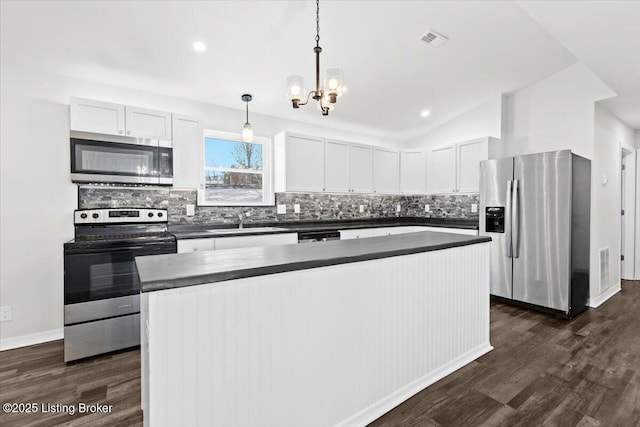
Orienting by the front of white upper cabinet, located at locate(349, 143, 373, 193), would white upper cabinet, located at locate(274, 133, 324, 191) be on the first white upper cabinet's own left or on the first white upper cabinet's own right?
on the first white upper cabinet's own right

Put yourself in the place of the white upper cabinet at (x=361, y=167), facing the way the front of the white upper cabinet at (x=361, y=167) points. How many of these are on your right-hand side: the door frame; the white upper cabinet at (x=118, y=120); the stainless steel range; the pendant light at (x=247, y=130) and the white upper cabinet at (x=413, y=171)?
3

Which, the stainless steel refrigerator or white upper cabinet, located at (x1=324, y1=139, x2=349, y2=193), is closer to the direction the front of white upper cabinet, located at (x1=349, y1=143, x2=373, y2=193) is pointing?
the stainless steel refrigerator

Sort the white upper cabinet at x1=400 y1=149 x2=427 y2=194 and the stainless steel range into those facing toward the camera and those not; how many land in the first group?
2

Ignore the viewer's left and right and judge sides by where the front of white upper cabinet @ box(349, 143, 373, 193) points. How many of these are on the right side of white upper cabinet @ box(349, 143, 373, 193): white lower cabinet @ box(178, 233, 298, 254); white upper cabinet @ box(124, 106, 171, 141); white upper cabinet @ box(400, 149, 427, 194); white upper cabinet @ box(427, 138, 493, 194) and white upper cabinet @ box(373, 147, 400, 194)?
2

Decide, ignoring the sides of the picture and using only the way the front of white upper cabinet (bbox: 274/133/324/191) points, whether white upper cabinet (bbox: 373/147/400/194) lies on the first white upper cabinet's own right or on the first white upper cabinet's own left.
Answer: on the first white upper cabinet's own left

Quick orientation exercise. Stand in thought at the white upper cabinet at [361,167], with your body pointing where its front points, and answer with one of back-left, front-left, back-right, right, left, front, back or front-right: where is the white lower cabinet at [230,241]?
right

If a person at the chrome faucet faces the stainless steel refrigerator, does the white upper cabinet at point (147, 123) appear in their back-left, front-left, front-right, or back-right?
back-right

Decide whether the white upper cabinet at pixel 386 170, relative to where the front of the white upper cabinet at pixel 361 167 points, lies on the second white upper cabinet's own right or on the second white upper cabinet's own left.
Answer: on the second white upper cabinet's own left

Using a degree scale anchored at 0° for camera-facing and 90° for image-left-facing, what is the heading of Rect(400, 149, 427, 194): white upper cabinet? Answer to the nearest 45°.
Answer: approximately 0°
